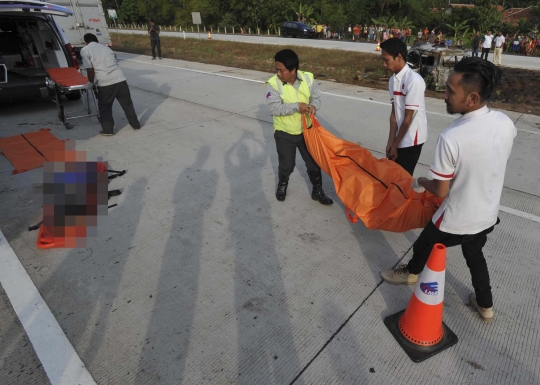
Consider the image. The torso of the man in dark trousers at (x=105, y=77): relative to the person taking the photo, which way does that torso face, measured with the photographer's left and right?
facing away from the viewer and to the left of the viewer

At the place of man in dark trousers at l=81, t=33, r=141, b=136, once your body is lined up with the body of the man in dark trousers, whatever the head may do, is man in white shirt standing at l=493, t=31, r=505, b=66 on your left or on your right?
on your right

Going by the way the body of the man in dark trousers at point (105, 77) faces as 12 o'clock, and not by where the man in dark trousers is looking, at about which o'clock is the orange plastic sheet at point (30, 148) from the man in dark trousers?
The orange plastic sheet is roughly at 10 o'clock from the man in dark trousers.

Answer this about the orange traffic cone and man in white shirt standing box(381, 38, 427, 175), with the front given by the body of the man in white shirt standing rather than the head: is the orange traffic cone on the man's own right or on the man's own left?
on the man's own left

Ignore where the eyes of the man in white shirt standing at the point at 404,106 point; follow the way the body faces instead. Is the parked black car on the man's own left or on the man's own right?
on the man's own right

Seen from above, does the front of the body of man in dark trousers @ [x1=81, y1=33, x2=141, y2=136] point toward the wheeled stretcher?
yes

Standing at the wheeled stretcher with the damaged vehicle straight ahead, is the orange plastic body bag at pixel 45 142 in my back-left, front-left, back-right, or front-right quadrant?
back-right

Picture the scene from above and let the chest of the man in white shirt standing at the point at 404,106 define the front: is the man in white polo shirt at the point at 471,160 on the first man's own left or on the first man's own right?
on the first man's own left

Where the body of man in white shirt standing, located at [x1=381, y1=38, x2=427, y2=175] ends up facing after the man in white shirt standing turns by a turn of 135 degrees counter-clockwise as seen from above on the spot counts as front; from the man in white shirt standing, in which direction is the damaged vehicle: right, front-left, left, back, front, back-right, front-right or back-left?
left
